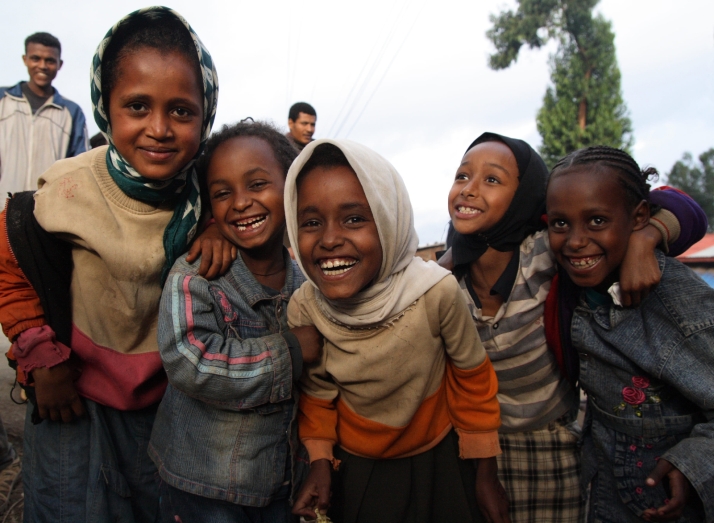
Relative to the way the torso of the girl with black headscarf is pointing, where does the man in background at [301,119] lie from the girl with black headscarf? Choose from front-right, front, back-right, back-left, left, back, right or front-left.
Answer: right

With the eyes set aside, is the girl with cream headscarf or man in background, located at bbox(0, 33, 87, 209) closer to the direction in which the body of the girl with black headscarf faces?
the girl with cream headscarf

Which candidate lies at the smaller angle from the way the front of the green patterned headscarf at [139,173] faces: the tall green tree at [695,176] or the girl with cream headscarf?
the girl with cream headscarf

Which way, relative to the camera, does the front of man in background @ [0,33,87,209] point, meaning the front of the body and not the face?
toward the camera

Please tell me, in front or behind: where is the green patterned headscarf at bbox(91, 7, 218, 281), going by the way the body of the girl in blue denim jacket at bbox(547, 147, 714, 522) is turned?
in front

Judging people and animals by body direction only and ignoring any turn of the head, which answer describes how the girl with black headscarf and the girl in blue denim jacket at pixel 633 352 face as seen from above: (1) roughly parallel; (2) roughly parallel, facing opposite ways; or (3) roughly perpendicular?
roughly parallel

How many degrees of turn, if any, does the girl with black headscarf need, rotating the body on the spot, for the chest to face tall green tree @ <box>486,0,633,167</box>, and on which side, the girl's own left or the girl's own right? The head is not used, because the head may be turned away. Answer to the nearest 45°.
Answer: approximately 135° to the girl's own right

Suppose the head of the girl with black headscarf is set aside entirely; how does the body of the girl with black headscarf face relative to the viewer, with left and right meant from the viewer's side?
facing the viewer and to the left of the viewer

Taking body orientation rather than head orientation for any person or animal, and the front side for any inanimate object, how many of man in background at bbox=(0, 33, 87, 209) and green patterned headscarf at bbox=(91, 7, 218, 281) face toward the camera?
2

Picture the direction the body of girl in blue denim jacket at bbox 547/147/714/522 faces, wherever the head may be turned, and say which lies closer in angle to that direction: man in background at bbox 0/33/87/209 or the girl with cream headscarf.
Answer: the girl with cream headscarf
